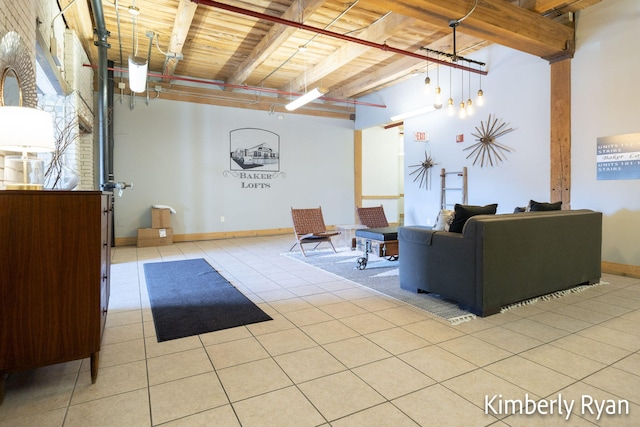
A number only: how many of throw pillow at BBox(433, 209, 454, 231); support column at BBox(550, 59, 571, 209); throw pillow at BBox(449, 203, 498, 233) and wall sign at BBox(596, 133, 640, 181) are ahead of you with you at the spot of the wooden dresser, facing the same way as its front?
4

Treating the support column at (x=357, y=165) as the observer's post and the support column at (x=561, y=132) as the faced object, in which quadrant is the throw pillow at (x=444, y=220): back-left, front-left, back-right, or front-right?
front-right

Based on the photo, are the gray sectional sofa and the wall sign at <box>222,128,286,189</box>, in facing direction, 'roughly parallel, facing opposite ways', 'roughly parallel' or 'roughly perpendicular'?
roughly parallel, facing opposite ways

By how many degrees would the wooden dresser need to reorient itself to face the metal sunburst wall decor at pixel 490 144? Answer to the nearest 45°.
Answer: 0° — it already faces it

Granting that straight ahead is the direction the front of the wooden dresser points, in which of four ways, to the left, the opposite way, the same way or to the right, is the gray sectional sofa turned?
to the left

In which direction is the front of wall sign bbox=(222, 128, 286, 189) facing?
toward the camera

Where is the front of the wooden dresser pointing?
to the viewer's right

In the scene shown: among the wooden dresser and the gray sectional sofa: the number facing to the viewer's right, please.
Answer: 1

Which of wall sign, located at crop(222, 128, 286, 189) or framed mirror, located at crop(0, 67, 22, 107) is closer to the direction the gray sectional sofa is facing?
the wall sign

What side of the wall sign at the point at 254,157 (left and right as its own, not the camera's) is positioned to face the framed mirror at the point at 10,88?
front

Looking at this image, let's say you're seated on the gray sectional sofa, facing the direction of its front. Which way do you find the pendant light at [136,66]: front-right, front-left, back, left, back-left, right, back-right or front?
front-left

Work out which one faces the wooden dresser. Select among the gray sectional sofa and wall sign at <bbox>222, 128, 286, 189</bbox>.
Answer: the wall sign

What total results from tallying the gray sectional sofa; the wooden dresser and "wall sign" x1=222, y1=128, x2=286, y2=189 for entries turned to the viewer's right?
1

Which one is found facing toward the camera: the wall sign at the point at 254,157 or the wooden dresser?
the wall sign

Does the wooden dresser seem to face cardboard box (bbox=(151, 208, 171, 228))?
no

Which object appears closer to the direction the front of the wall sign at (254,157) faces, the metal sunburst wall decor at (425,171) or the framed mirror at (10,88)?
the framed mirror

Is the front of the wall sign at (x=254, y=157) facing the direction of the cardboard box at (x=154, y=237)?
no

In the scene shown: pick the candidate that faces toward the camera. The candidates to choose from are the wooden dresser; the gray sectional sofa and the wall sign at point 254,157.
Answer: the wall sign
